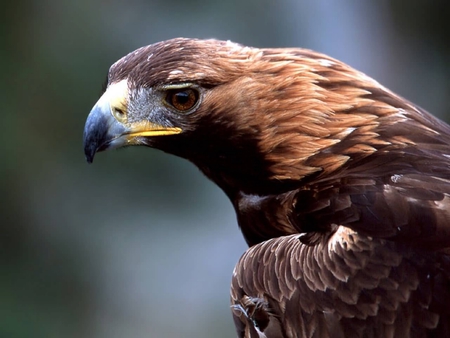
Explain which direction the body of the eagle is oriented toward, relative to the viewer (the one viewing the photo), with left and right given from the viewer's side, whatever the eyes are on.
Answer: facing to the left of the viewer
